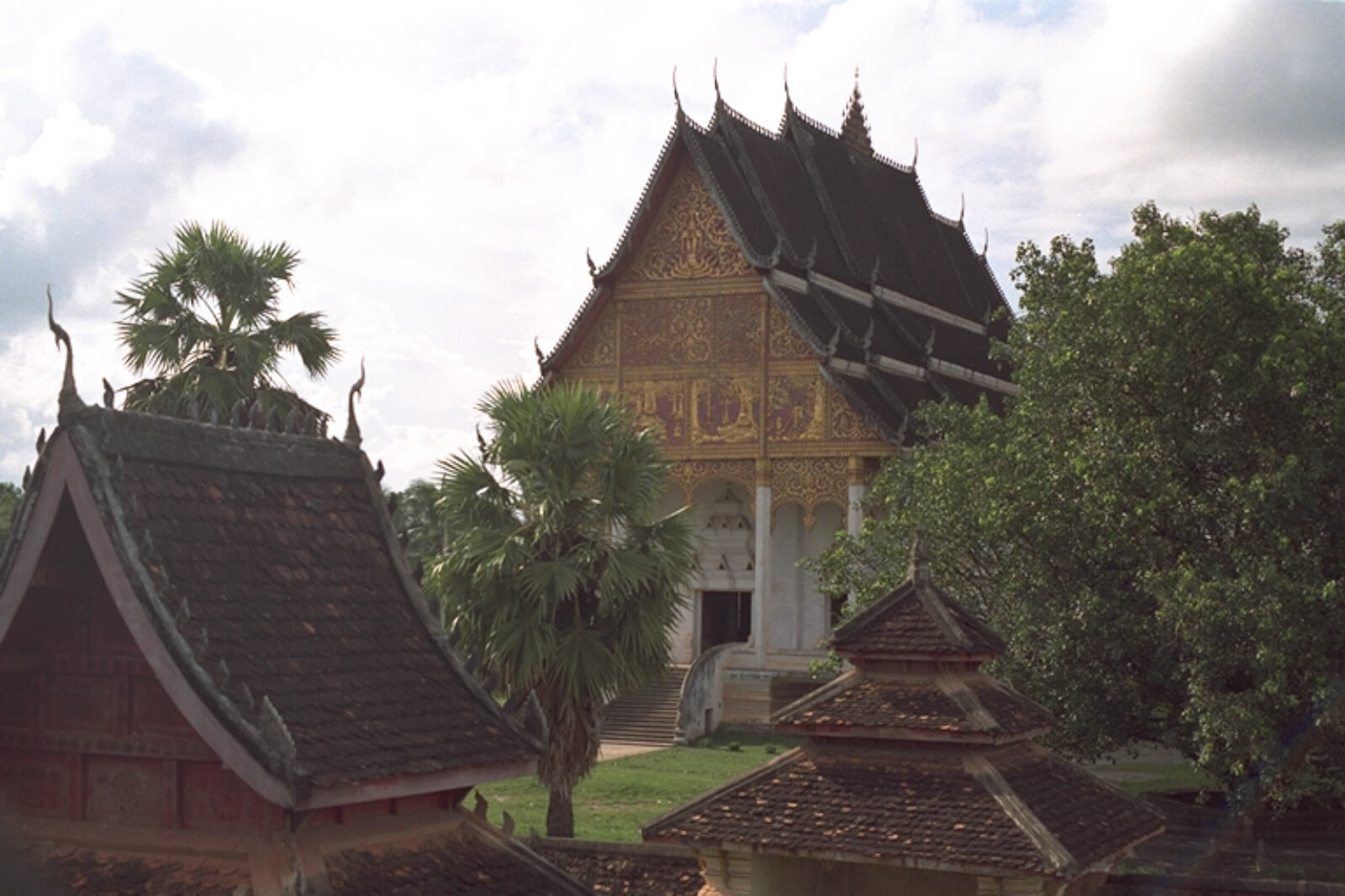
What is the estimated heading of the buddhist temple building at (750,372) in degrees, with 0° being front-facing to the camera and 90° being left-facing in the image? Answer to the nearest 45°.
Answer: approximately 45°

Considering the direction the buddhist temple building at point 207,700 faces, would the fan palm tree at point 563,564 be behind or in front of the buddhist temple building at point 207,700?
behind

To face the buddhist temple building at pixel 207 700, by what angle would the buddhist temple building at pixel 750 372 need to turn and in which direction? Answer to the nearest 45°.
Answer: approximately 45° to its left

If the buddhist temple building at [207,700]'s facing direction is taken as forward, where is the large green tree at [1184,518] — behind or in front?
behind

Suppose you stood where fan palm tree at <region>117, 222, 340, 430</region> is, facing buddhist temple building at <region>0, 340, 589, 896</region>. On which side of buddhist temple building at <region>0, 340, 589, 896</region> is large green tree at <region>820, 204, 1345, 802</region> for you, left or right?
left

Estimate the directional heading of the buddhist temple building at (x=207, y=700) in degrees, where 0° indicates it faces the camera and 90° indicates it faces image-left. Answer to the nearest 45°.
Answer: approximately 45°

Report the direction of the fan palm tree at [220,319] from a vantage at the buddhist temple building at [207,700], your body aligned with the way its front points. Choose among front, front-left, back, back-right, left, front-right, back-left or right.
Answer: back-right

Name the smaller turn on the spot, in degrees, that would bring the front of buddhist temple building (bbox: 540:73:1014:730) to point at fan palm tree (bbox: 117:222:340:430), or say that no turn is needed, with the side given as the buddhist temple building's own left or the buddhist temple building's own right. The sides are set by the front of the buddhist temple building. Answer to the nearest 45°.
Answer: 0° — it already faces it
